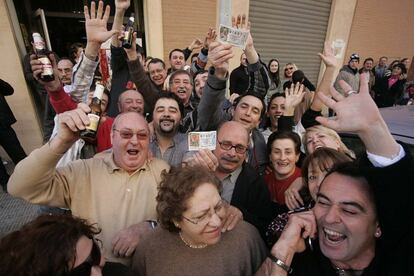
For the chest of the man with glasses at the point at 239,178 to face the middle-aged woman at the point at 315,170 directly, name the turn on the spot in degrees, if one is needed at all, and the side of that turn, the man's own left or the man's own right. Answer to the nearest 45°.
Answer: approximately 135° to the man's own left

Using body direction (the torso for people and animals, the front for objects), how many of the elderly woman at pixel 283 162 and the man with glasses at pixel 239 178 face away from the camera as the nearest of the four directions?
0

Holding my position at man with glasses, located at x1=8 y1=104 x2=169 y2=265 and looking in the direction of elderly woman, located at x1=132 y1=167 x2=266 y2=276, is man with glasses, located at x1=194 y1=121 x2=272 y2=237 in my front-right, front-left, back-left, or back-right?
front-left

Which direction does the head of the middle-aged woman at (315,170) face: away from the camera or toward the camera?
toward the camera

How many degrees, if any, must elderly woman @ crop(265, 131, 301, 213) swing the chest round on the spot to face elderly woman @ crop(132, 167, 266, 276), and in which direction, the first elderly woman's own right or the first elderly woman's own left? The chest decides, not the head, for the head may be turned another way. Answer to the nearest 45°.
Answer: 0° — they already face them

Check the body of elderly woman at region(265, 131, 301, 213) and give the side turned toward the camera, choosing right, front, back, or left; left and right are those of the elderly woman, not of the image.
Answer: front

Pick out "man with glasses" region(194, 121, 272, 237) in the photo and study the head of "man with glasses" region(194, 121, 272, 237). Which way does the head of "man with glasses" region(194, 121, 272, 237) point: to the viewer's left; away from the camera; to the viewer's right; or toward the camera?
toward the camera

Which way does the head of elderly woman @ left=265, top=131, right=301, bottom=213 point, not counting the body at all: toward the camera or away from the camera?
toward the camera

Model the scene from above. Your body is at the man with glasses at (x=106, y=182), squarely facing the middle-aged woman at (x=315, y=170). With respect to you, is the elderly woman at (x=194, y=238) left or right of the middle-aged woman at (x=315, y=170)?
right

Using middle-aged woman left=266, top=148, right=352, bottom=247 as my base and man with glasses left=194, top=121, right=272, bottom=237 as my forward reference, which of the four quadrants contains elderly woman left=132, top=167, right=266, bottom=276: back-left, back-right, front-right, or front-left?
front-left

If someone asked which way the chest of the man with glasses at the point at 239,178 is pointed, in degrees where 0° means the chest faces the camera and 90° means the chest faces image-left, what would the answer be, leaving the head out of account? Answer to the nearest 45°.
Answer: approximately 45°

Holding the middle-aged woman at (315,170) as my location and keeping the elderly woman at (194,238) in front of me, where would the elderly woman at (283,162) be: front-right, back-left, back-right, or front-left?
back-right
